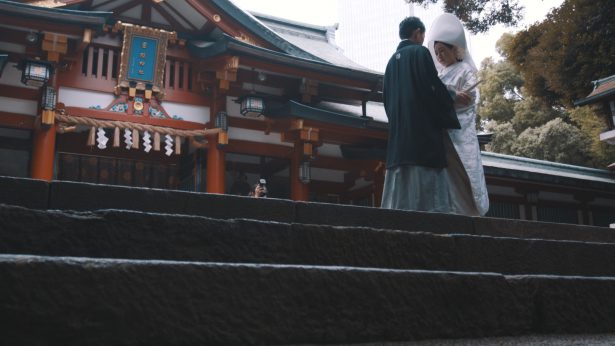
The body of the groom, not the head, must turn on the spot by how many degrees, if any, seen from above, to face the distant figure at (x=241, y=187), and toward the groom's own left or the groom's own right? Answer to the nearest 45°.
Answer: approximately 90° to the groom's own left

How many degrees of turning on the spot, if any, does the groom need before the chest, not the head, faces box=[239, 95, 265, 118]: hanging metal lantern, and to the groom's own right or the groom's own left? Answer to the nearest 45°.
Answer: approximately 90° to the groom's own left

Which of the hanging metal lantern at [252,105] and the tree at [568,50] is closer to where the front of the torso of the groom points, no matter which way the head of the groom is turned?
the tree

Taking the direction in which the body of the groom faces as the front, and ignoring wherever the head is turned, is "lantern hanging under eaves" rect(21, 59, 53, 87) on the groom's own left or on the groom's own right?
on the groom's own left

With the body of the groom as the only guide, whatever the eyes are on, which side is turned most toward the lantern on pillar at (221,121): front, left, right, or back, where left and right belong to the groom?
left

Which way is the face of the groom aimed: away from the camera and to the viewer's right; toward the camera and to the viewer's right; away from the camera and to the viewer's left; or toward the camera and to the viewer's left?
away from the camera and to the viewer's right

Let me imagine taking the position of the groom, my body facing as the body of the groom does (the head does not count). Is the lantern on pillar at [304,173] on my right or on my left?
on my left

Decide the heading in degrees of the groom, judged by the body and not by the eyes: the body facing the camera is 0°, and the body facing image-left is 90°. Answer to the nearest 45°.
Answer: approximately 225°

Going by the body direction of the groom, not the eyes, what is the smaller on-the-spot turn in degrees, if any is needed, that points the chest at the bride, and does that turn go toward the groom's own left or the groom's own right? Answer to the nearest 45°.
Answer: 0° — they already face them

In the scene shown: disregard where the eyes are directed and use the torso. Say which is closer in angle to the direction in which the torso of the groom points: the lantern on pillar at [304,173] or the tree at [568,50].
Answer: the tree
